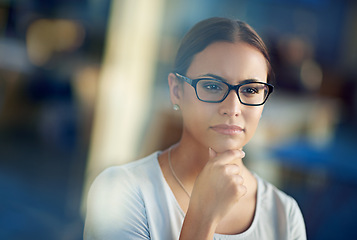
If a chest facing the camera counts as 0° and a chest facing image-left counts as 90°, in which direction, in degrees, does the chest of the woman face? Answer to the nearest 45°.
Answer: approximately 315°

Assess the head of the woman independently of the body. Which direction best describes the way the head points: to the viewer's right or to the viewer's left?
to the viewer's right
